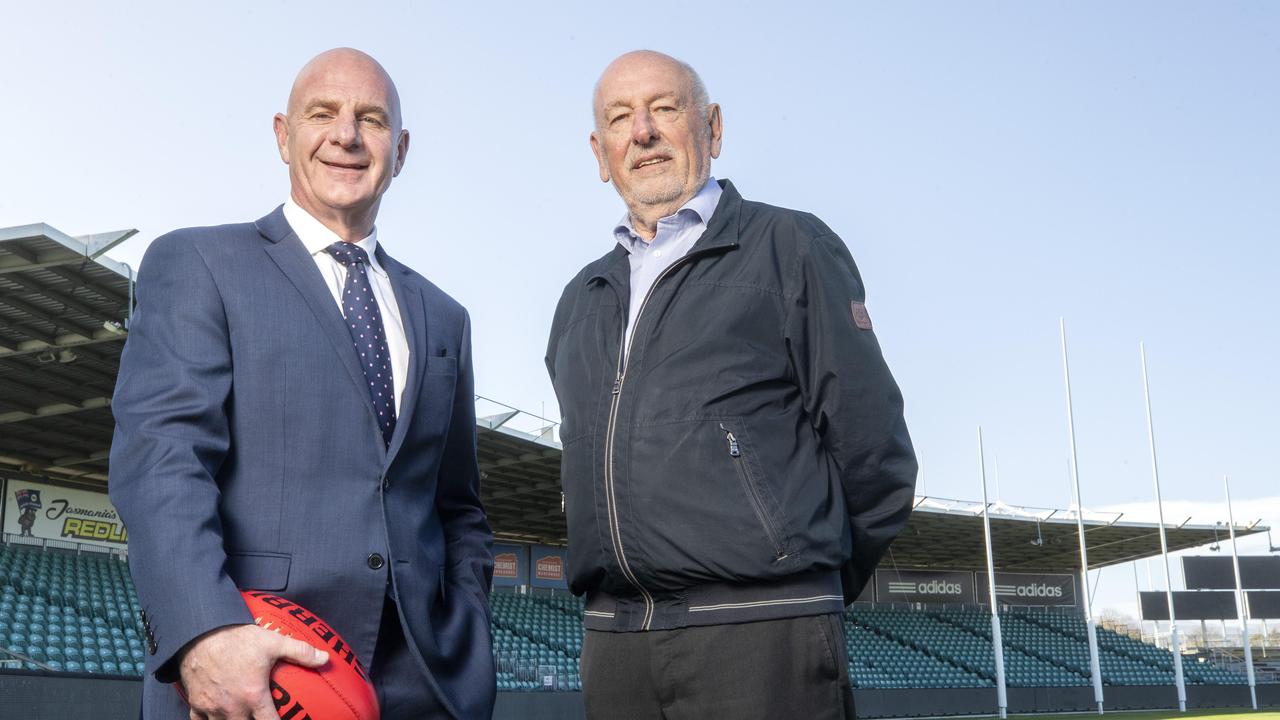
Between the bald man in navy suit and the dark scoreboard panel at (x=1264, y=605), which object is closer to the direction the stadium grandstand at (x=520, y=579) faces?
the bald man in navy suit

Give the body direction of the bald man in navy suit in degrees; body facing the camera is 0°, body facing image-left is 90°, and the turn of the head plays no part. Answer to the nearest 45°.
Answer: approximately 315°

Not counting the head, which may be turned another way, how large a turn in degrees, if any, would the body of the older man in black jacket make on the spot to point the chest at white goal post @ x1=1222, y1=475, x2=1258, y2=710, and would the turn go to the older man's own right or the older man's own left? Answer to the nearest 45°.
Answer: approximately 180°

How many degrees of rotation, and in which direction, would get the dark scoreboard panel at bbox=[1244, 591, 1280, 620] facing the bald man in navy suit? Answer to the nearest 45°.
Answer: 0° — it already faces them

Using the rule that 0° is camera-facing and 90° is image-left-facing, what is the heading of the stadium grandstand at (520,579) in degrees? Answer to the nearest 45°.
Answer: approximately 315°

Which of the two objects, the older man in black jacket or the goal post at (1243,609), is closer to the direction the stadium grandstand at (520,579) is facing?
the older man in black jacket

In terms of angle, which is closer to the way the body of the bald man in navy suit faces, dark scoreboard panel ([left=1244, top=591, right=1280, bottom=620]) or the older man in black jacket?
the older man in black jacket

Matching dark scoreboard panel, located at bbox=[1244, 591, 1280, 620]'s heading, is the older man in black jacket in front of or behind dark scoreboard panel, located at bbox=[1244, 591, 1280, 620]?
in front

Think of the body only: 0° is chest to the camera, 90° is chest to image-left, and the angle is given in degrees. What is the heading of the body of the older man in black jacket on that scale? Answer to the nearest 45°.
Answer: approximately 45°

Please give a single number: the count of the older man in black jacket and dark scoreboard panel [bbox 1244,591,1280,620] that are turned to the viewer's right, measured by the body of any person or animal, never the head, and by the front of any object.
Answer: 0

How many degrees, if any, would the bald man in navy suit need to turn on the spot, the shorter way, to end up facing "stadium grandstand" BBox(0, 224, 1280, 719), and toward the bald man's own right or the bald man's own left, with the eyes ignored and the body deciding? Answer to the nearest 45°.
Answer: approximately 135° to the bald man's own left
